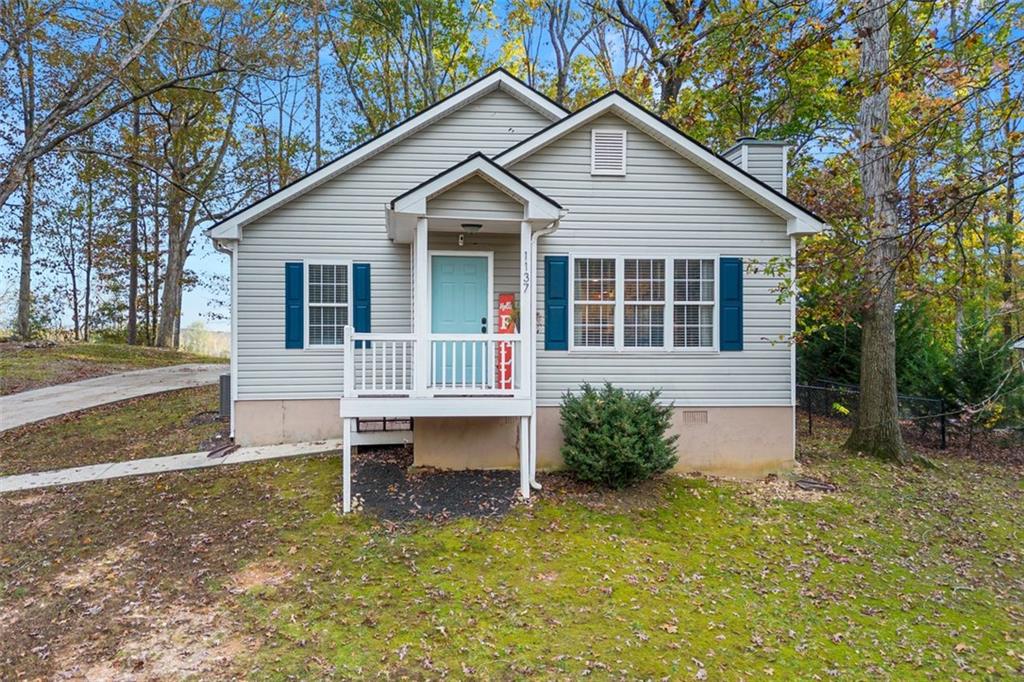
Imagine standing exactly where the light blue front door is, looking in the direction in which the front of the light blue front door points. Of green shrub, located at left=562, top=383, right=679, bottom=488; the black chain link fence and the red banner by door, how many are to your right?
0

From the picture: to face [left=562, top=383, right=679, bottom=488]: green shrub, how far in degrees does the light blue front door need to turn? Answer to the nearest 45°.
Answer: approximately 45° to its left

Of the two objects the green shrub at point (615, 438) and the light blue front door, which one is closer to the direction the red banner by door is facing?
the green shrub

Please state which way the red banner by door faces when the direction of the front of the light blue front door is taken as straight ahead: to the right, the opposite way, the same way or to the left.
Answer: the same way

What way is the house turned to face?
toward the camera

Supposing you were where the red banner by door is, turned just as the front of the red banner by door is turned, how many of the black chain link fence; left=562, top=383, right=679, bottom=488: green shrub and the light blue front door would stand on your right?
1

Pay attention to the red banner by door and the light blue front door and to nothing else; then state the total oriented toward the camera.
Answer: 2

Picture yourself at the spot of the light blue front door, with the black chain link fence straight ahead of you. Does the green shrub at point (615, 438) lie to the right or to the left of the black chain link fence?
right

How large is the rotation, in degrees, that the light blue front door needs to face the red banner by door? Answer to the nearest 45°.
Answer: approximately 90° to its left

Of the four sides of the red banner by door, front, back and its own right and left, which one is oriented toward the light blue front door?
right

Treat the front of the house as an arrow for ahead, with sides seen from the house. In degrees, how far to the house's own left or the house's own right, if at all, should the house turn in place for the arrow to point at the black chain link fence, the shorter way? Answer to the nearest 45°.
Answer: approximately 135° to the house's own left

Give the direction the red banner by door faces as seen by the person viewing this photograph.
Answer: facing the viewer

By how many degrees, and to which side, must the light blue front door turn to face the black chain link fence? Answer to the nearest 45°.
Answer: approximately 90° to its left
